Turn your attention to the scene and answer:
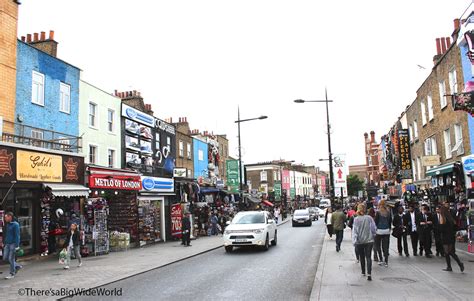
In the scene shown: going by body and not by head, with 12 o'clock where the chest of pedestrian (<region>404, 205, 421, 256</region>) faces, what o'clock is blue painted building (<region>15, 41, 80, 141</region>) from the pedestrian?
The blue painted building is roughly at 3 o'clock from the pedestrian.

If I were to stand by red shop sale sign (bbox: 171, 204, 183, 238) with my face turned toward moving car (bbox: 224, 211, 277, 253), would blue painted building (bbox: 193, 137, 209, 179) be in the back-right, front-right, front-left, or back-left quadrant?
back-left

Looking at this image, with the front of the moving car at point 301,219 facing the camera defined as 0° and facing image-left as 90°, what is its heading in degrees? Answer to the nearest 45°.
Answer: approximately 0°
